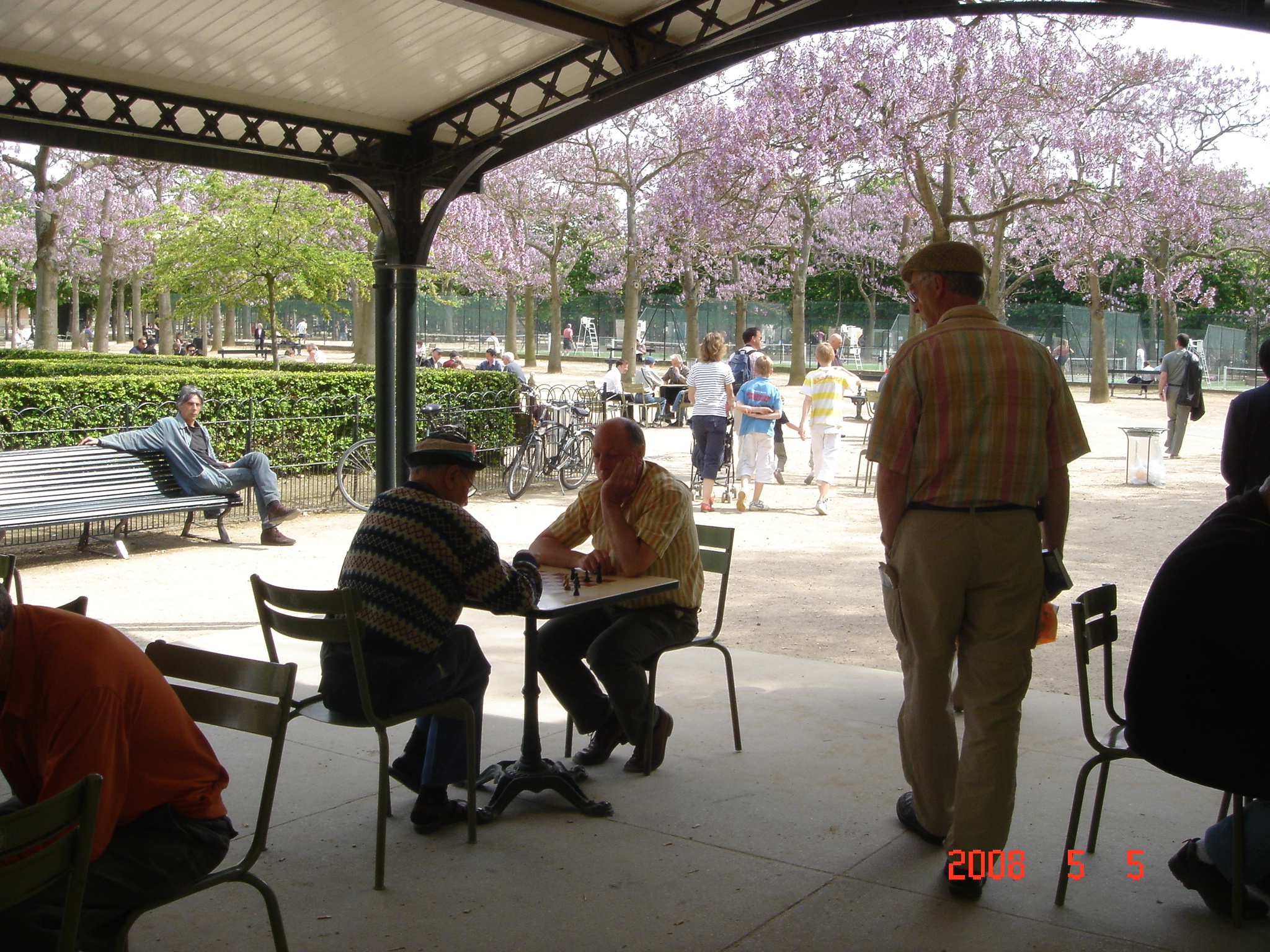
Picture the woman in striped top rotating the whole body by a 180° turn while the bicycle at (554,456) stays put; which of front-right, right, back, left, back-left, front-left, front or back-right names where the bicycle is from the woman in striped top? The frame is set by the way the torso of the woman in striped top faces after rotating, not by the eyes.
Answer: back-right

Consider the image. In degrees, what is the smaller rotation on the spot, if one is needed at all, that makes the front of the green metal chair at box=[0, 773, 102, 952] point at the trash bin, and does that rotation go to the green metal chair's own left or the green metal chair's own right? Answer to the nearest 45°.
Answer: approximately 90° to the green metal chair's own right

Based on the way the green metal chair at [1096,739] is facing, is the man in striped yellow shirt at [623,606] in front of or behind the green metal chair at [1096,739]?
behind

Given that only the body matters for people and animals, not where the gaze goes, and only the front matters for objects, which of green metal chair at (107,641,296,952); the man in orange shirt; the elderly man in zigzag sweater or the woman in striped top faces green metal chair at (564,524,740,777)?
the elderly man in zigzag sweater

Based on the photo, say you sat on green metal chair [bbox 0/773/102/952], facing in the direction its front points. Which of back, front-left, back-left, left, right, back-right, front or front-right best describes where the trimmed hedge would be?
front-right

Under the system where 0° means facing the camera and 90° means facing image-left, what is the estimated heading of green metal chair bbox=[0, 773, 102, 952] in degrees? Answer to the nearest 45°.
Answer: approximately 135°

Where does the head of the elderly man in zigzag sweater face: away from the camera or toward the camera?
away from the camera

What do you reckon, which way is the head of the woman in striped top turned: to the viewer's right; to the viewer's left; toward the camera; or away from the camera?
away from the camera

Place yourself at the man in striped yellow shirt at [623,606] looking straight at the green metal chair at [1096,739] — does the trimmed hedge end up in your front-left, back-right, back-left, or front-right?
back-left

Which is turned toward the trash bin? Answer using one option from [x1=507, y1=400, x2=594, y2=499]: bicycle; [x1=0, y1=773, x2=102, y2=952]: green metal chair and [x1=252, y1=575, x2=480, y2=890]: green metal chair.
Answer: [x1=252, y1=575, x2=480, y2=890]: green metal chair

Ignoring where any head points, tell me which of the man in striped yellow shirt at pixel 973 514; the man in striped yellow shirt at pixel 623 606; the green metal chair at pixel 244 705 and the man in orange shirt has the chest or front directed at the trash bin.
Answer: the man in striped yellow shirt at pixel 973 514

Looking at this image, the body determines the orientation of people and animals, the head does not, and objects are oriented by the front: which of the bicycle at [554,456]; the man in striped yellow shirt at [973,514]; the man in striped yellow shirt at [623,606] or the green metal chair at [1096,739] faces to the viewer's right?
the green metal chair

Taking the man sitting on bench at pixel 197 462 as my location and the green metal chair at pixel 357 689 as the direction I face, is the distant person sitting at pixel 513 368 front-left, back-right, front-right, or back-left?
back-left

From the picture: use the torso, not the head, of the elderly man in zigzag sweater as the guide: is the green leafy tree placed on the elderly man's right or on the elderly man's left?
on the elderly man's left

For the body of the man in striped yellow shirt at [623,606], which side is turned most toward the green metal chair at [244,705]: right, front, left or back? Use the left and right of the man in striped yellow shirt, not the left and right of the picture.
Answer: front

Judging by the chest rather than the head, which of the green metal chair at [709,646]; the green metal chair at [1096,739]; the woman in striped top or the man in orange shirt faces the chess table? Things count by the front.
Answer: the green metal chair at [709,646]

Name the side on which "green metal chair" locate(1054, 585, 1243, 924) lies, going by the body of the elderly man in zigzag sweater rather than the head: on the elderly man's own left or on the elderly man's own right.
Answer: on the elderly man's own right
